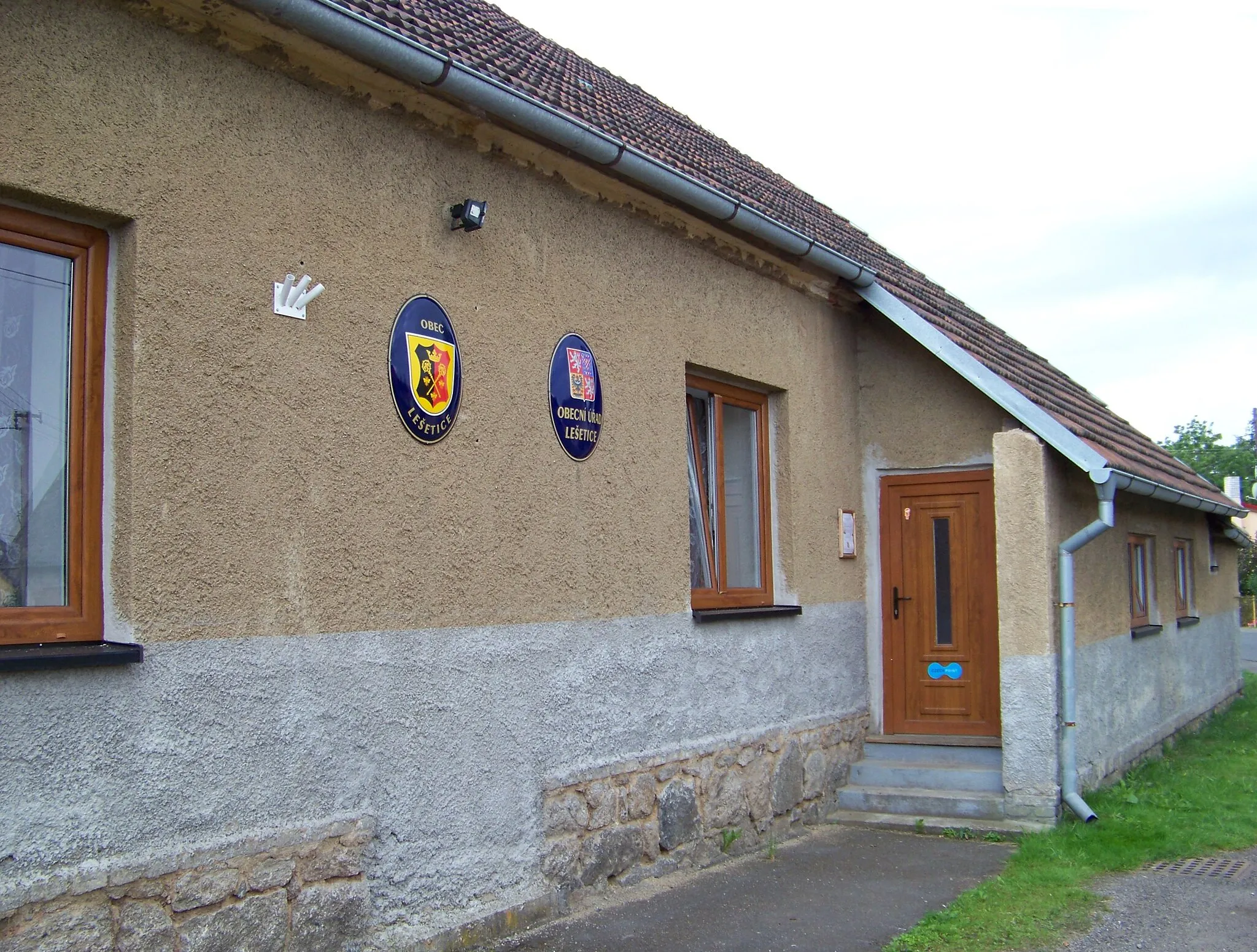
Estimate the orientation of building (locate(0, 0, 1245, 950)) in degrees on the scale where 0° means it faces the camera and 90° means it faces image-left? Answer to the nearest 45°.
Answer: approximately 315°

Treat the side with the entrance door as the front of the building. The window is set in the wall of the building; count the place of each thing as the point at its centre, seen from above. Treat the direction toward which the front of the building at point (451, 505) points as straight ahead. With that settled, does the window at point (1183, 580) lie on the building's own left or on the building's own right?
on the building's own left

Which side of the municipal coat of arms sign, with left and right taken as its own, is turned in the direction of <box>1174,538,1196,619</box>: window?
left
